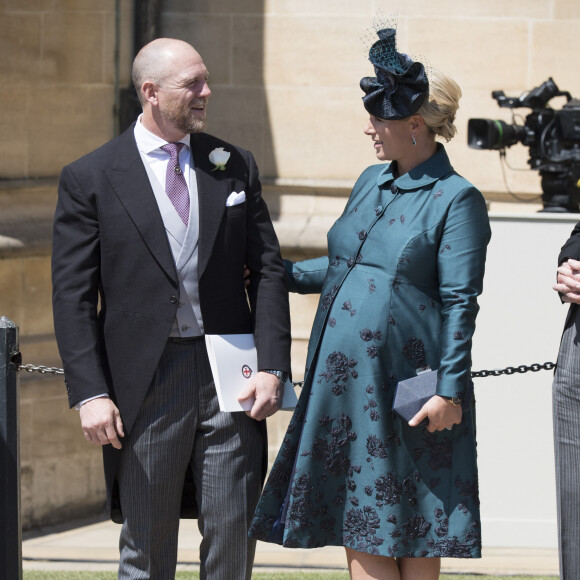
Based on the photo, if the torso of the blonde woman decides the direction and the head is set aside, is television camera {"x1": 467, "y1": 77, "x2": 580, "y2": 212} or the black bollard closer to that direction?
the black bollard

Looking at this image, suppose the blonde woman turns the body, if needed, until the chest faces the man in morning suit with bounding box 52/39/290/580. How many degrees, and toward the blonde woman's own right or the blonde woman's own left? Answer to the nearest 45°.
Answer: approximately 45° to the blonde woman's own right

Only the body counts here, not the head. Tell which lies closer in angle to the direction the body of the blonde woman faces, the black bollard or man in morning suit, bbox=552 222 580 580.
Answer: the black bollard

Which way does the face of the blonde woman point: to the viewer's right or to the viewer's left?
to the viewer's left

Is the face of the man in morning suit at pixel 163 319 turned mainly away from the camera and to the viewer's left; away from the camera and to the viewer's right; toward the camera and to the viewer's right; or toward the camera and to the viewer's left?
toward the camera and to the viewer's right

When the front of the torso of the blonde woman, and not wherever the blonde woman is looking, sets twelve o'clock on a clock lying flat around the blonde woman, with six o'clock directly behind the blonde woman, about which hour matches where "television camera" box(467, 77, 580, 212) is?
The television camera is roughly at 5 o'clock from the blonde woman.

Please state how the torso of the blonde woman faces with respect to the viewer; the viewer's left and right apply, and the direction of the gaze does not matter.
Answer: facing the viewer and to the left of the viewer
